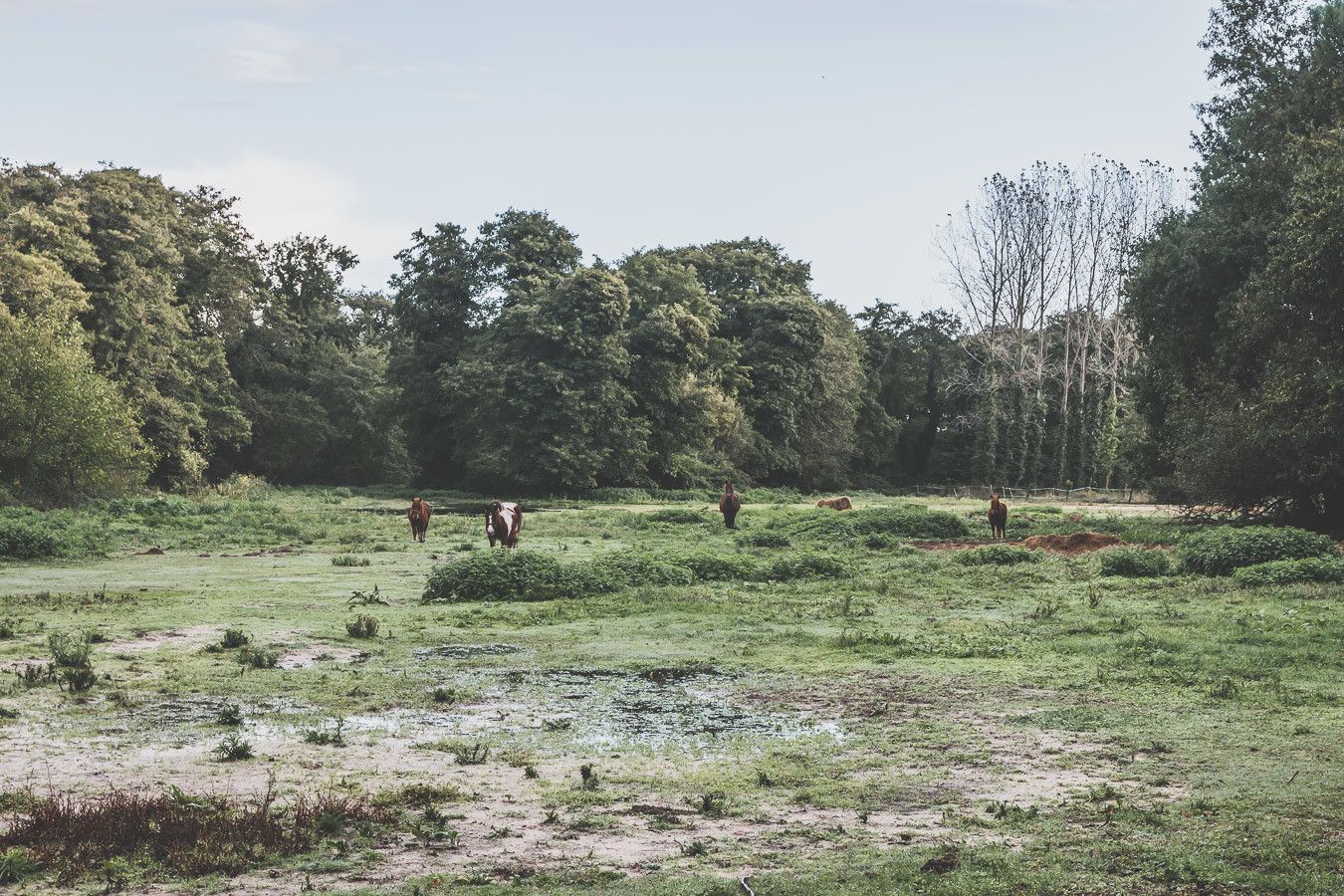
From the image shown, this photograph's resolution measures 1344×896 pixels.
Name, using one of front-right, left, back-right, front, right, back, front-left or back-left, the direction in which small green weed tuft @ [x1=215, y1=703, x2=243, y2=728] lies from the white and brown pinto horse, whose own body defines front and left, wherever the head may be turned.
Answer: front-left

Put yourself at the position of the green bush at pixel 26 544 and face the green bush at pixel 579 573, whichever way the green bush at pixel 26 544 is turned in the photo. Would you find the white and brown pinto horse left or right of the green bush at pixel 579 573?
left

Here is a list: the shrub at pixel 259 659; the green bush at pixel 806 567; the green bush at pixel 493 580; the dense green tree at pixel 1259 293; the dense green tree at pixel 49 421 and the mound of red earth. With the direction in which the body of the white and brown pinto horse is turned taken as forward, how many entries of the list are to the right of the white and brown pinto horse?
1

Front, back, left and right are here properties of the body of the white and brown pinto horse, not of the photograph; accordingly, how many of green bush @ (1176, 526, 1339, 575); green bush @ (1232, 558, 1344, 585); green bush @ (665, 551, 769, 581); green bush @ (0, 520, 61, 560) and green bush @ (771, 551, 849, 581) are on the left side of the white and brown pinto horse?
4

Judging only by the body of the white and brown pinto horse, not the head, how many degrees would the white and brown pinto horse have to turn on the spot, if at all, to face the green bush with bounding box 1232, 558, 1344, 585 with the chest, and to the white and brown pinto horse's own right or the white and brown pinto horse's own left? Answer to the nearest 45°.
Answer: approximately 90° to the white and brown pinto horse's own left

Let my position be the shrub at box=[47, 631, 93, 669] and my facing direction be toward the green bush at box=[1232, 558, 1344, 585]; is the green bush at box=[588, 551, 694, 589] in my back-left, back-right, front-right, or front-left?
front-left

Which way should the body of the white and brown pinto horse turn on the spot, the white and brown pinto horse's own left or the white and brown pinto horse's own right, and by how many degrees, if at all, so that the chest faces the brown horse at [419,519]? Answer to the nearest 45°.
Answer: approximately 90° to the white and brown pinto horse's own right

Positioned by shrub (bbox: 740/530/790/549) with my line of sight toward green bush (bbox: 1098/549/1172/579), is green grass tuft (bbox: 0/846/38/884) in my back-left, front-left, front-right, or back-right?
front-right

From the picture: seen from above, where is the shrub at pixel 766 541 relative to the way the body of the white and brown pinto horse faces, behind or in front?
behind

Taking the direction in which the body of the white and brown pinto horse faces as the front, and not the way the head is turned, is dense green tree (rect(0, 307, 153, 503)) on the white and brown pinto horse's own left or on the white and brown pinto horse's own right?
on the white and brown pinto horse's own right

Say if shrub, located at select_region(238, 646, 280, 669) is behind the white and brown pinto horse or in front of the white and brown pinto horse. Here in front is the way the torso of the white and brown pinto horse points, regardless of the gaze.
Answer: in front

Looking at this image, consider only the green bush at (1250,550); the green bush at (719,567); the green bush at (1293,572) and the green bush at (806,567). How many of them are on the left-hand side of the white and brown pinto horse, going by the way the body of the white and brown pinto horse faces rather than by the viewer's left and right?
4

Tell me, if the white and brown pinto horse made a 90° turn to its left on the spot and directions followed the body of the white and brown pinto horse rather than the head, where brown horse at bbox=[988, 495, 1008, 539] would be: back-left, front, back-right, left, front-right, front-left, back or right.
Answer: front-left

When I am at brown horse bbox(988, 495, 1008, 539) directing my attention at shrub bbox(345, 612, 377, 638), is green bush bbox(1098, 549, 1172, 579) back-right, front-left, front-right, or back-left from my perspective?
front-left

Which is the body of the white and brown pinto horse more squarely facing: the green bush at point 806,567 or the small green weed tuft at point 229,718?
the small green weed tuft

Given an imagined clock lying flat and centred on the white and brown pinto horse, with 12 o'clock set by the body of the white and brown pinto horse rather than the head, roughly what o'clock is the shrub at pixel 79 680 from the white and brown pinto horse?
The shrub is roughly at 11 o'clock from the white and brown pinto horse.

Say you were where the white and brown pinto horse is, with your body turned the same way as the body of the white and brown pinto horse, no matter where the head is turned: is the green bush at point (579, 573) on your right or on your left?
on your left

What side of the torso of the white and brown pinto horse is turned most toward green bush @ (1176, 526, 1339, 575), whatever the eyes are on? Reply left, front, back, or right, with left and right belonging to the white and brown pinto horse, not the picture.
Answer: left

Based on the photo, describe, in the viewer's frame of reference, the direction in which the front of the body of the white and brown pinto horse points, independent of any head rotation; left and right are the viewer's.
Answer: facing the viewer and to the left of the viewer

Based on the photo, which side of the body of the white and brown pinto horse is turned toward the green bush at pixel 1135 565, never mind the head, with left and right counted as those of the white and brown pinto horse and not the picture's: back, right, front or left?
left
